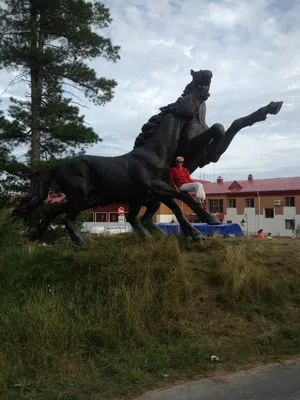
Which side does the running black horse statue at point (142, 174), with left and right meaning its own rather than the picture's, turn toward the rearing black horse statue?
front

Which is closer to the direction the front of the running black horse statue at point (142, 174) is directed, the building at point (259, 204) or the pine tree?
the building

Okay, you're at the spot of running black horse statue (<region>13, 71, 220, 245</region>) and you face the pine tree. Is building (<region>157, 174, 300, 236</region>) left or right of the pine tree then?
right

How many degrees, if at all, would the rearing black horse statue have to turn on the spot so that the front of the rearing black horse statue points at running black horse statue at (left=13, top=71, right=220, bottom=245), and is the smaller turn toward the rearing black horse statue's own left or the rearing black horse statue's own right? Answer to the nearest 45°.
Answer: approximately 135° to the rearing black horse statue's own right

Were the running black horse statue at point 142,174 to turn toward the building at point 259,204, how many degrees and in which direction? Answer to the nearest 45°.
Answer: approximately 90° to its left

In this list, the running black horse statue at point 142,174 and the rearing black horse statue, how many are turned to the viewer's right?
2

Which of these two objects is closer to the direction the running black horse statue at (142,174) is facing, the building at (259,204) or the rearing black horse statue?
the rearing black horse statue

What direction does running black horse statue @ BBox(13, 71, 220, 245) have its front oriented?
to the viewer's right

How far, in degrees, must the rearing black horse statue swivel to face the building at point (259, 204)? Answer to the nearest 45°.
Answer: approximately 90° to its left

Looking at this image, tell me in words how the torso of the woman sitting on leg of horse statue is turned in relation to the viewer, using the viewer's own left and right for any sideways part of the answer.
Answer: facing the viewer and to the right of the viewer

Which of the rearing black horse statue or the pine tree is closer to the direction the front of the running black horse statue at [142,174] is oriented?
the rearing black horse statue

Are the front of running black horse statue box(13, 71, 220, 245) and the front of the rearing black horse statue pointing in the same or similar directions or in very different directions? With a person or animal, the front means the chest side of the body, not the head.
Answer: same or similar directions

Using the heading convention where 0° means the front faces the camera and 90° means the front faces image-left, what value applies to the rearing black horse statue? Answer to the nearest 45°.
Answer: approximately 270°
